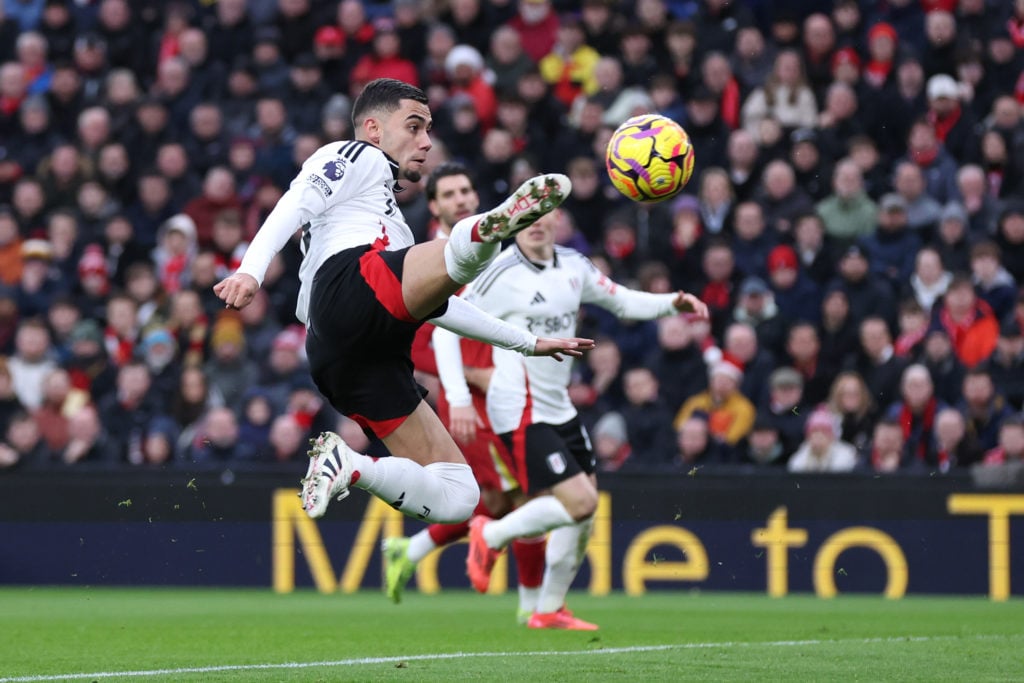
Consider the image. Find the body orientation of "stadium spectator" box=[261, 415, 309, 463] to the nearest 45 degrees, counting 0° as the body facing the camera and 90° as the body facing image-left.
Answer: approximately 0°

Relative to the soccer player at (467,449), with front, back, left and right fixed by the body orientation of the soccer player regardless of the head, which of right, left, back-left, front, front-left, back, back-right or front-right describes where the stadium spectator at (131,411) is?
back

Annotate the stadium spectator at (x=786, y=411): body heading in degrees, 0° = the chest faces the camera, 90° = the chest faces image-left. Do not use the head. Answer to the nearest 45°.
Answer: approximately 0°

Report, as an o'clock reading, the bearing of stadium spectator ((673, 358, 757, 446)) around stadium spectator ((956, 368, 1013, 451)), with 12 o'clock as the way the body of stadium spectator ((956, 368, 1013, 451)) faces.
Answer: stadium spectator ((673, 358, 757, 446)) is roughly at 3 o'clock from stadium spectator ((956, 368, 1013, 451)).

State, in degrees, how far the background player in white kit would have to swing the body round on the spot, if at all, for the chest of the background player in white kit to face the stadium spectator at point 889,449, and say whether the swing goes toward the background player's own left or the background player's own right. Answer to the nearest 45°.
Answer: approximately 90° to the background player's own left

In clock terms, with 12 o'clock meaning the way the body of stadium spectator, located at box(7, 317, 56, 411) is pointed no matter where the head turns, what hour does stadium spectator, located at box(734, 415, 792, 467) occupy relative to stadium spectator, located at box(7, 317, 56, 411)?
stadium spectator, located at box(734, 415, 792, 467) is roughly at 10 o'clock from stadium spectator, located at box(7, 317, 56, 411).

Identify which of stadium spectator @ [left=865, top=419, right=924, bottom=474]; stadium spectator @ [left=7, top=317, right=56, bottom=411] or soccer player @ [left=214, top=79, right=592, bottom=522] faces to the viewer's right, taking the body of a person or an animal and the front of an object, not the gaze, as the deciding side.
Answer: the soccer player

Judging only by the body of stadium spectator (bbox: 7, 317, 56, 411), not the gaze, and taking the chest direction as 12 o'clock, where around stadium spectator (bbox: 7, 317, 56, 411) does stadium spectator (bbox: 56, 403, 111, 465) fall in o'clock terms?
stadium spectator (bbox: 56, 403, 111, 465) is roughly at 11 o'clock from stadium spectator (bbox: 7, 317, 56, 411).

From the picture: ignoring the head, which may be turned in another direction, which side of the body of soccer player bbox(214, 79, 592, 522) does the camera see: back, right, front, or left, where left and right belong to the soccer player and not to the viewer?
right

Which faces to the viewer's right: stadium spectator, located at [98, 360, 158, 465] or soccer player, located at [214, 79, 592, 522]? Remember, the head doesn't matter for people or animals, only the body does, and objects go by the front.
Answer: the soccer player
